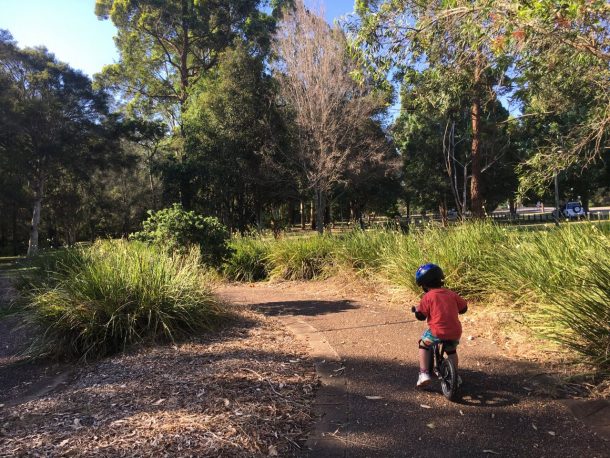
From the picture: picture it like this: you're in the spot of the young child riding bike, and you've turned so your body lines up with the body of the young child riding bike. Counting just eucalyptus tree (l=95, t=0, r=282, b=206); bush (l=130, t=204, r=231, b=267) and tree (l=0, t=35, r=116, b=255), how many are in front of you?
3

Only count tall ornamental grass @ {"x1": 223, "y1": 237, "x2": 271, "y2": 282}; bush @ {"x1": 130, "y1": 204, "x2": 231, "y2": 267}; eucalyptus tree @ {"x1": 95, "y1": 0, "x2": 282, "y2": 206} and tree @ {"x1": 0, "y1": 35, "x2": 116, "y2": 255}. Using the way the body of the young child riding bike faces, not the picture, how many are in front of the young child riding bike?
4

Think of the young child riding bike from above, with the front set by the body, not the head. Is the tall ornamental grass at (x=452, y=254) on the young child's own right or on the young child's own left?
on the young child's own right

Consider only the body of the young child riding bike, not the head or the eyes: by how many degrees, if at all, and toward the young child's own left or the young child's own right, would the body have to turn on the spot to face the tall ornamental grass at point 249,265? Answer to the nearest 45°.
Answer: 0° — they already face it

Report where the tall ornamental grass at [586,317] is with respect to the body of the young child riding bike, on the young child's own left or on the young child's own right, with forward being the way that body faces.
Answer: on the young child's own right

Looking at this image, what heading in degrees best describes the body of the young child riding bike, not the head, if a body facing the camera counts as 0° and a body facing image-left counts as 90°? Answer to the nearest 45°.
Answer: approximately 135°

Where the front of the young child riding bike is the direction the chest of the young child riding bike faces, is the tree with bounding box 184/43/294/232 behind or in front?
in front

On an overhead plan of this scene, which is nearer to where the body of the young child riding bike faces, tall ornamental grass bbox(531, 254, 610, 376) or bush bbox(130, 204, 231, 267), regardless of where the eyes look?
the bush

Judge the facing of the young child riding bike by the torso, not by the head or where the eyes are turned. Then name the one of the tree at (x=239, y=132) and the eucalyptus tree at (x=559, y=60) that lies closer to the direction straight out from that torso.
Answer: the tree

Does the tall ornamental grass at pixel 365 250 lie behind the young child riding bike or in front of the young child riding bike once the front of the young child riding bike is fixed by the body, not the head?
in front

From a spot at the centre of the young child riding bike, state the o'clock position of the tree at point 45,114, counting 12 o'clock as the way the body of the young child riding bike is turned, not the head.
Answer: The tree is roughly at 12 o'clock from the young child riding bike.

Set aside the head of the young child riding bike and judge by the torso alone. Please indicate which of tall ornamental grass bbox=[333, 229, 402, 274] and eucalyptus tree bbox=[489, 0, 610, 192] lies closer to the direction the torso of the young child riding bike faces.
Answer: the tall ornamental grass
